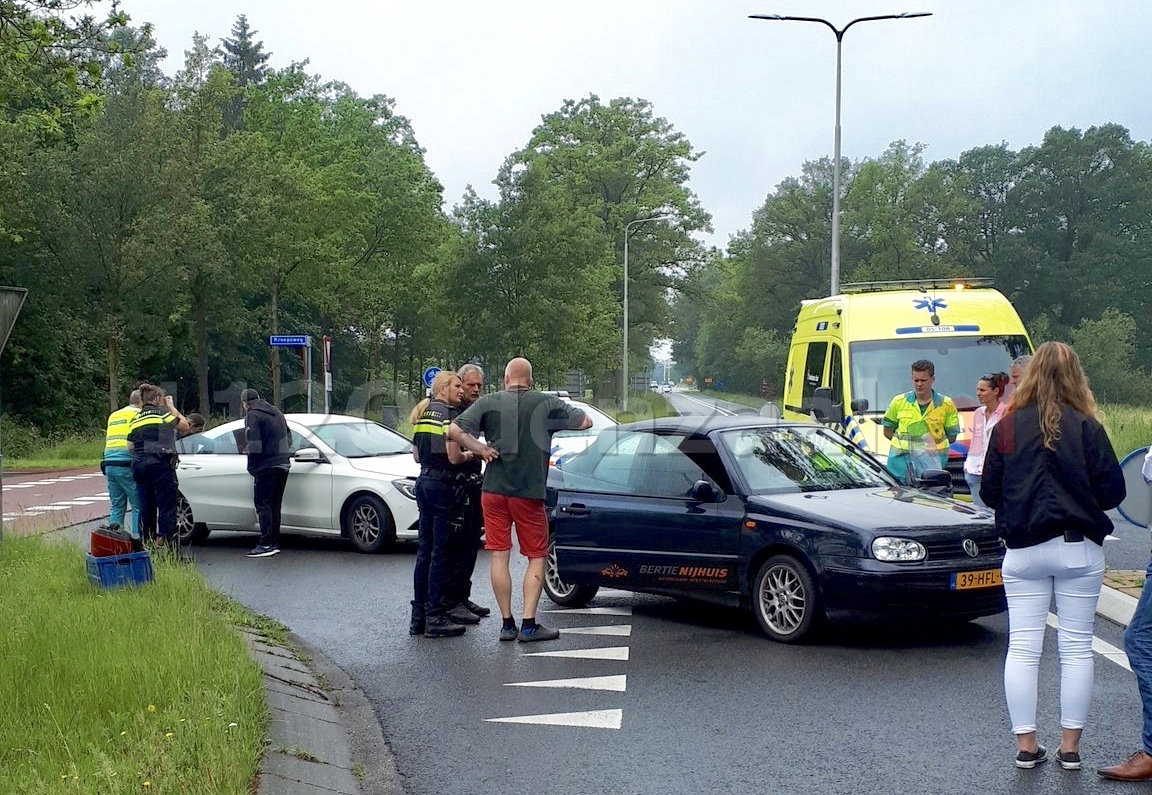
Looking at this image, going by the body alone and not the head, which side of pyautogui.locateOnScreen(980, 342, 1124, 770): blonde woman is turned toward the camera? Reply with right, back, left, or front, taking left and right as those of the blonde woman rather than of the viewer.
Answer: back

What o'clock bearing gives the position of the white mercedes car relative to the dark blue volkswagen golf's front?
The white mercedes car is roughly at 6 o'clock from the dark blue volkswagen golf.

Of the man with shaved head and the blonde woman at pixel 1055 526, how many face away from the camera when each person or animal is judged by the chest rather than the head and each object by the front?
2

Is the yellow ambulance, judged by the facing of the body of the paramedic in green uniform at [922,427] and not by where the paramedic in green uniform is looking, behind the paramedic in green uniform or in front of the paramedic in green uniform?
behind

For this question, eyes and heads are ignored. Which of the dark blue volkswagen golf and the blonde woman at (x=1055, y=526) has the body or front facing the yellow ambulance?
the blonde woman

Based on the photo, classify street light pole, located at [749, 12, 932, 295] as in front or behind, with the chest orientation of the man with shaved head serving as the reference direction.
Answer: in front

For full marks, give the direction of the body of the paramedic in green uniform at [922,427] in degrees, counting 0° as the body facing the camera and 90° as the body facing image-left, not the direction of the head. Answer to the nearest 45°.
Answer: approximately 0°

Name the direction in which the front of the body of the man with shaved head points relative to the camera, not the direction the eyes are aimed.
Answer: away from the camera

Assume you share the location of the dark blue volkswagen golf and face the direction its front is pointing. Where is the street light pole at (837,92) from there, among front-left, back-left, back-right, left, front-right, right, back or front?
back-left

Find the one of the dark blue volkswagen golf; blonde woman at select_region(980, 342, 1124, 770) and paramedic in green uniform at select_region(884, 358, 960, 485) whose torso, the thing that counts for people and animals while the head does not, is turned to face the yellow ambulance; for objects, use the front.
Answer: the blonde woman

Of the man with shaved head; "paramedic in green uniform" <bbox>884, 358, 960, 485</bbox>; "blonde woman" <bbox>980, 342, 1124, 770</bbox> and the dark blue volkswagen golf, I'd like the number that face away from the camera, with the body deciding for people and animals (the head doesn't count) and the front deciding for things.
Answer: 2

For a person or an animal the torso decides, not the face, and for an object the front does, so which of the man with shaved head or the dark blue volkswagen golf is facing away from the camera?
the man with shaved head

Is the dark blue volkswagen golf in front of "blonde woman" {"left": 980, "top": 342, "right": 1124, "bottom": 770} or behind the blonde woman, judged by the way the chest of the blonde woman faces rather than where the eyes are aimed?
in front

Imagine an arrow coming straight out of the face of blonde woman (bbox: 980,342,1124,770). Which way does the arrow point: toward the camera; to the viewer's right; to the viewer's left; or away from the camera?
away from the camera

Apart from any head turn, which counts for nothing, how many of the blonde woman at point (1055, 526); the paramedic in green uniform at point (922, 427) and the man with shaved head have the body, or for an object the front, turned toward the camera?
1

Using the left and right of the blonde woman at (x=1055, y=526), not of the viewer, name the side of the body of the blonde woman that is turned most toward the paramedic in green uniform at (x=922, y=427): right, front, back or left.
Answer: front

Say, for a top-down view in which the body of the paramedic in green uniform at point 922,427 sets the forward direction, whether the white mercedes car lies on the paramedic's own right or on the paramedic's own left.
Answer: on the paramedic's own right

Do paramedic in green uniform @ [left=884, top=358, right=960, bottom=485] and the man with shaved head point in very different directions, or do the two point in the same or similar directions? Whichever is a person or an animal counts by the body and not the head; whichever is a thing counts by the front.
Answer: very different directions

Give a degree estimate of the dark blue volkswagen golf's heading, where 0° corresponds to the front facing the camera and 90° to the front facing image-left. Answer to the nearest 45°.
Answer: approximately 315°
